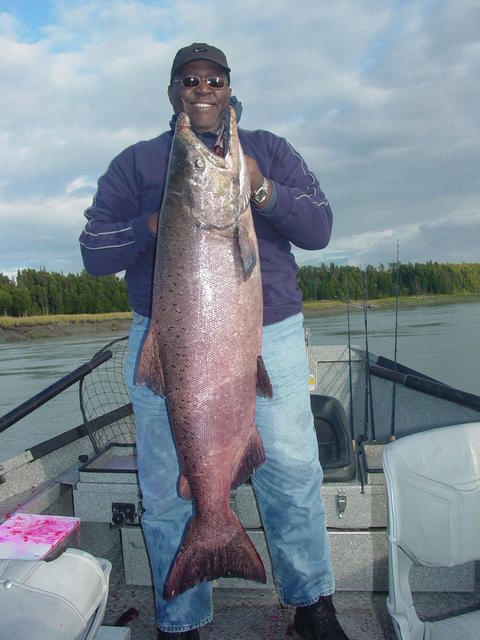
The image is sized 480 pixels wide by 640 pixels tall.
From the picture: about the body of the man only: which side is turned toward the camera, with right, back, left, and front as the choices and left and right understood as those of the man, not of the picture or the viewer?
front

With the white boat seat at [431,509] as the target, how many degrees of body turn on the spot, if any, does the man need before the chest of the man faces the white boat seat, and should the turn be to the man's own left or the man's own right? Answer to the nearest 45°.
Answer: approximately 45° to the man's own left

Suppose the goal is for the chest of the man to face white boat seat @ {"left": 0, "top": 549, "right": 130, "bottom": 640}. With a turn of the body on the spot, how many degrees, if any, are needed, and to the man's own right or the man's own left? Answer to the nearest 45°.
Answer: approximately 45° to the man's own right
